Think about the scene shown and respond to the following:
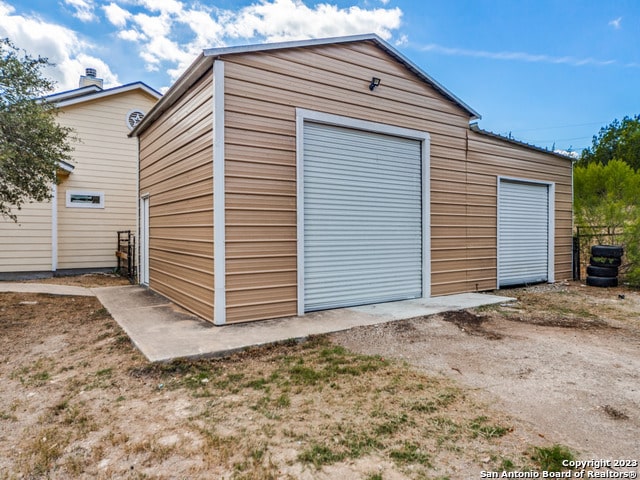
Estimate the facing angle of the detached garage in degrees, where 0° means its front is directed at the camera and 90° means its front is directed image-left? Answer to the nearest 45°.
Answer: approximately 315°

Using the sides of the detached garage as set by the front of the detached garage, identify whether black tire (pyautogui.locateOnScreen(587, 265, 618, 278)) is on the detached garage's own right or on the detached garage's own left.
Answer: on the detached garage's own left

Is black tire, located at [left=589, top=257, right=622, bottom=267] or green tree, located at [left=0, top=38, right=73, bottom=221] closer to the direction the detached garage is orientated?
the black tire

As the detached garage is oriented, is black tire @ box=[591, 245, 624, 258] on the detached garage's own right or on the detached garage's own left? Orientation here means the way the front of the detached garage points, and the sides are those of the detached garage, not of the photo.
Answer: on the detached garage's own left

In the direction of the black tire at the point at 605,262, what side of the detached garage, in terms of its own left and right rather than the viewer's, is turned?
left

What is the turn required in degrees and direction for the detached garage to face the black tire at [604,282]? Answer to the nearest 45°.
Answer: approximately 90° to its left

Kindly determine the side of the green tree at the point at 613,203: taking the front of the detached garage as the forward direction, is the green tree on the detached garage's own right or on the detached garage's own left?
on the detached garage's own left
